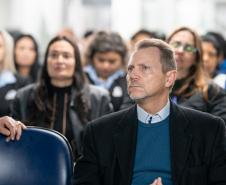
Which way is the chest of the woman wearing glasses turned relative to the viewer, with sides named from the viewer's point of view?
facing the viewer and to the left of the viewer

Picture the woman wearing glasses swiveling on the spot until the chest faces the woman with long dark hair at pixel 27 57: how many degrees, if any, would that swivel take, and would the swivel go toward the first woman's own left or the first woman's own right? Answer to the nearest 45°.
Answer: approximately 90° to the first woman's own right

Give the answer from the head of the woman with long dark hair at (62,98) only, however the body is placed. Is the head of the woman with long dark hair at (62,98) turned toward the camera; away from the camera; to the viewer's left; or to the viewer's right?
toward the camera

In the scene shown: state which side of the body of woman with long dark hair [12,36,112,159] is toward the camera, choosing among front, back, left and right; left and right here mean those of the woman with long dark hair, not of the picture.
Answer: front

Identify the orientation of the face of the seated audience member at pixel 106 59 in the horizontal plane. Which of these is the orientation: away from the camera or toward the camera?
toward the camera

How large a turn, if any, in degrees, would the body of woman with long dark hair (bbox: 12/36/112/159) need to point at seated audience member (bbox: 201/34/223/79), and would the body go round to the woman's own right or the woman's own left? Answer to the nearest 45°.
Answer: approximately 135° to the woman's own left

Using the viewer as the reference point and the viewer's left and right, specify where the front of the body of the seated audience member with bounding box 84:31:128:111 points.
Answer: facing the viewer

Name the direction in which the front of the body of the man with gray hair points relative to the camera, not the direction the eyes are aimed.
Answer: toward the camera

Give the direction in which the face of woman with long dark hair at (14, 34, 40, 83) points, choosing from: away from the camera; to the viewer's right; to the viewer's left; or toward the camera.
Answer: toward the camera

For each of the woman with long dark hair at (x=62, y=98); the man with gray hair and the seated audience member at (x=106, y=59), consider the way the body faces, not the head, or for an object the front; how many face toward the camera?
3

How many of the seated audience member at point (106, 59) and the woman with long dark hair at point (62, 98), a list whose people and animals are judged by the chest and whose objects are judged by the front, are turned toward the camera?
2

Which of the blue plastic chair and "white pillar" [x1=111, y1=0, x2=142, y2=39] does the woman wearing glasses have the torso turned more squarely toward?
the blue plastic chair
